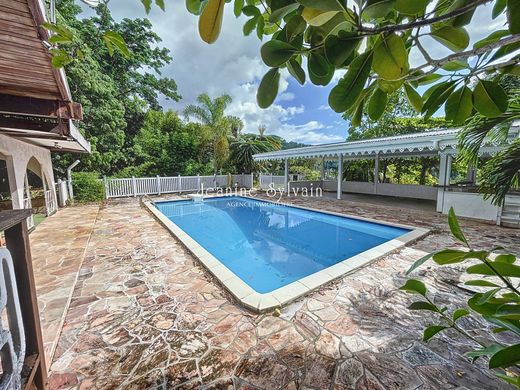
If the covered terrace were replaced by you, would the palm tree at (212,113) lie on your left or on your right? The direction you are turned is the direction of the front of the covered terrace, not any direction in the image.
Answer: on your right

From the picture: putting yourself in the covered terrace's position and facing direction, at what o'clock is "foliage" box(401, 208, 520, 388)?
The foliage is roughly at 11 o'clock from the covered terrace.

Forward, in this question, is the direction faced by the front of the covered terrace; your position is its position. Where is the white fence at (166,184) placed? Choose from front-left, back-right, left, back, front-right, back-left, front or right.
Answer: front-right

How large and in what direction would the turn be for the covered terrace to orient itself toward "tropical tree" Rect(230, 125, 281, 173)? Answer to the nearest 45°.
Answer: approximately 90° to its right

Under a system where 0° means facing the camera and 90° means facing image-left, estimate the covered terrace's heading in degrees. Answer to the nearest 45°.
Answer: approximately 45°

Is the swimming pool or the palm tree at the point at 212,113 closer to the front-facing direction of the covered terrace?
the swimming pool

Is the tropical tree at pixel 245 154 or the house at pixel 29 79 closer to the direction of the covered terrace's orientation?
the house

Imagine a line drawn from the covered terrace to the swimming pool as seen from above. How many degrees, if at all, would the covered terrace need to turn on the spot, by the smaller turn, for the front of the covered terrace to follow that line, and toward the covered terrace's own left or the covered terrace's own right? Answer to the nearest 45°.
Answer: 0° — it already faces it
